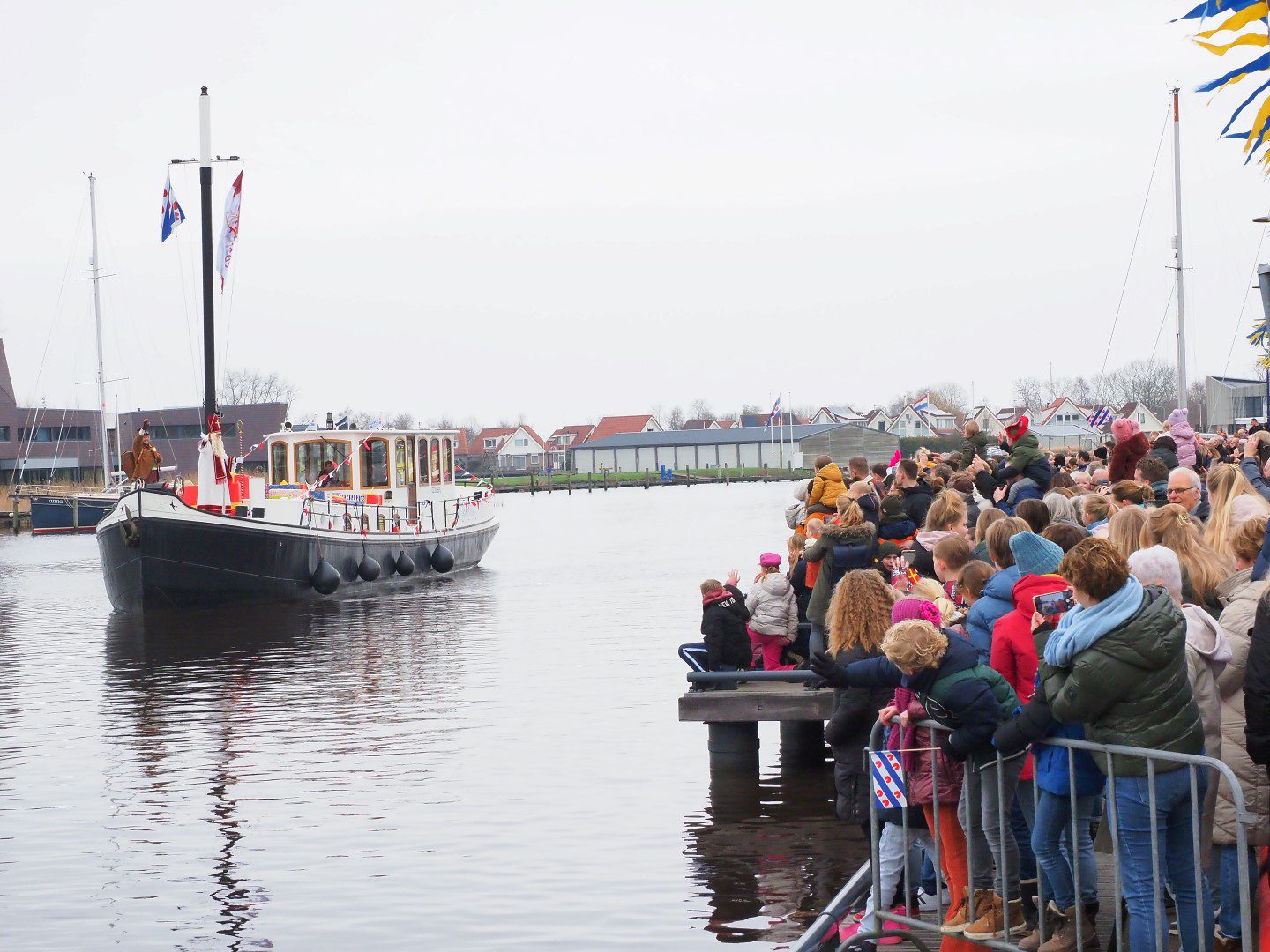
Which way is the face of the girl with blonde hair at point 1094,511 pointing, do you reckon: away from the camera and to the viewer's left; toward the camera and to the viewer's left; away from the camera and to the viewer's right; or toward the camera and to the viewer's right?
away from the camera and to the viewer's left

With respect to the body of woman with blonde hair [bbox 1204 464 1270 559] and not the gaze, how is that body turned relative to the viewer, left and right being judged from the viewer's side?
facing away from the viewer and to the left of the viewer

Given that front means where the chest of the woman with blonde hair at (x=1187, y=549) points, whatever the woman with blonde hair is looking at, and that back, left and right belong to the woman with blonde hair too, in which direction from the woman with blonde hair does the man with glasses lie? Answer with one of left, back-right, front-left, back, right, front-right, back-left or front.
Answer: front-right

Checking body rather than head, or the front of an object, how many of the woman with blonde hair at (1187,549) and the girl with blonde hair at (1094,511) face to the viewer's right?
0

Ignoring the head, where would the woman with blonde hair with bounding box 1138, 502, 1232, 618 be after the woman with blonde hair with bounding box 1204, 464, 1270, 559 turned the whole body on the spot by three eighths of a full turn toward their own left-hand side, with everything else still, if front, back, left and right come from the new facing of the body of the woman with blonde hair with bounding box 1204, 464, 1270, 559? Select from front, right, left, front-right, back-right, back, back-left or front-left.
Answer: front

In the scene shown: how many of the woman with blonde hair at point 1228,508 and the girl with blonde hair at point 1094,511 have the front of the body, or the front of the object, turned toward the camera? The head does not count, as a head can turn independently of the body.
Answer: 0

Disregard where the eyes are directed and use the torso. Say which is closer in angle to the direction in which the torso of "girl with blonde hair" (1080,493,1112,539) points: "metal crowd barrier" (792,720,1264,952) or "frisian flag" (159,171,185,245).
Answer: the frisian flag

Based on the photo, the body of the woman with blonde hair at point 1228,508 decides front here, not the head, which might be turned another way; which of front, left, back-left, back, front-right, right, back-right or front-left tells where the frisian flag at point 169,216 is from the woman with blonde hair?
front

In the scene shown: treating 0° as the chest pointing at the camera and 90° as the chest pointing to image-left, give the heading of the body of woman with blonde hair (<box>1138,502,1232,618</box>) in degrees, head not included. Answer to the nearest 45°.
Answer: approximately 135°

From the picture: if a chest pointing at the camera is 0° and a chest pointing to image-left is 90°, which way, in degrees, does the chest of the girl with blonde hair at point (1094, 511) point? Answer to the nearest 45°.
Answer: approximately 135°

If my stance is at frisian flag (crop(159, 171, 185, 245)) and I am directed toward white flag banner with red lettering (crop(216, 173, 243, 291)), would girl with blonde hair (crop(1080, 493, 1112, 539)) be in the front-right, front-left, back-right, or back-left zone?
front-right

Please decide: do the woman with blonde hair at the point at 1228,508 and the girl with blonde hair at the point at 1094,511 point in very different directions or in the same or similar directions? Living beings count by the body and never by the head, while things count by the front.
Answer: same or similar directions

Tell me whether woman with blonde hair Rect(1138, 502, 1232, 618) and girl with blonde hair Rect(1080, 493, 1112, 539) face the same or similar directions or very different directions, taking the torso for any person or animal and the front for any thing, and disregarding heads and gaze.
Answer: same or similar directions
